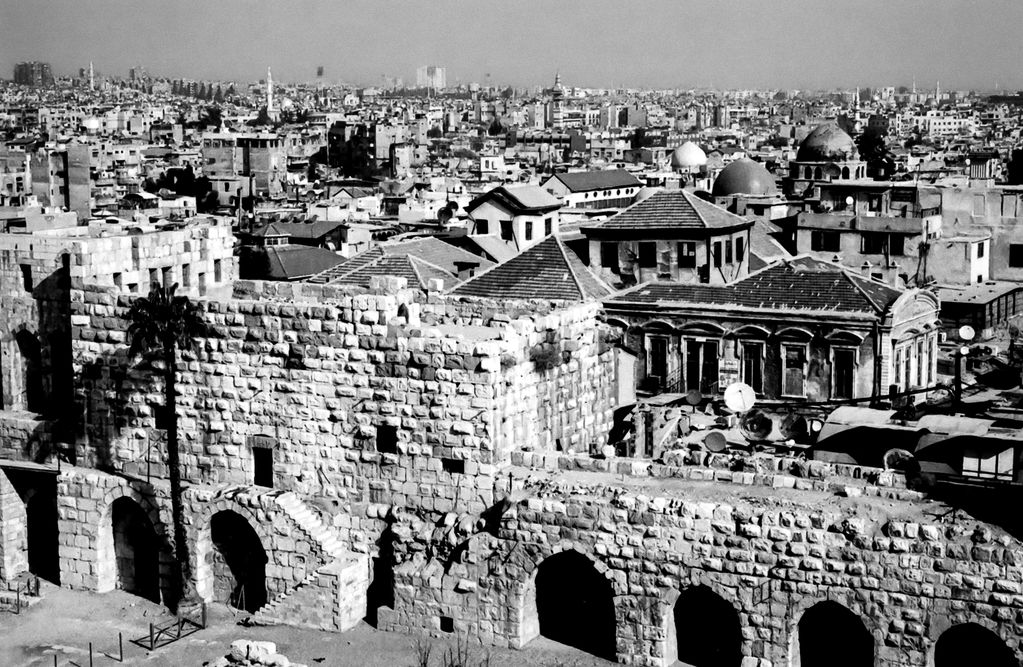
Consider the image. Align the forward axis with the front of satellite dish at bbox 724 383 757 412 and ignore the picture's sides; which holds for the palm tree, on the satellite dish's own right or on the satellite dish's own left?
on the satellite dish's own right

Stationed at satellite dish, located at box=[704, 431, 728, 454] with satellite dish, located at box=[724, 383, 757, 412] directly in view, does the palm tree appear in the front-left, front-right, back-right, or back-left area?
back-left

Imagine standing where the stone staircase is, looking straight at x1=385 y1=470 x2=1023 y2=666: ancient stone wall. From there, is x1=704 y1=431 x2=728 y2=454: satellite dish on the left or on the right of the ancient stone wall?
left

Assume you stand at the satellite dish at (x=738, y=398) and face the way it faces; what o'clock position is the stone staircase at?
The stone staircase is roughly at 2 o'clock from the satellite dish.

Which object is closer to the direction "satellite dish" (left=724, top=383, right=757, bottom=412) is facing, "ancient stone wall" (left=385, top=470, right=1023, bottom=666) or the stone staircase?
the ancient stone wall

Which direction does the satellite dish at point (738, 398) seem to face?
toward the camera

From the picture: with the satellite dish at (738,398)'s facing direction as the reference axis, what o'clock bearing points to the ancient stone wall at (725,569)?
The ancient stone wall is roughly at 12 o'clock from the satellite dish.

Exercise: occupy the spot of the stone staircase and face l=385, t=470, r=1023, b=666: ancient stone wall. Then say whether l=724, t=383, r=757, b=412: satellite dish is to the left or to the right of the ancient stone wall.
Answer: left

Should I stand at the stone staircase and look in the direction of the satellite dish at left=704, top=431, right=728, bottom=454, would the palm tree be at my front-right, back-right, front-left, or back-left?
back-left

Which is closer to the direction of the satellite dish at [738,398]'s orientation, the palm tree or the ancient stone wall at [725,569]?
the ancient stone wall

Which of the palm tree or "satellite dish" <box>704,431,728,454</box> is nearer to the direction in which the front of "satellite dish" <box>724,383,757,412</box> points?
the satellite dish

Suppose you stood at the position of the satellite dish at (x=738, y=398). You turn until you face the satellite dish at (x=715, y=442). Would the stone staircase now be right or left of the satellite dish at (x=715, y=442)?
right

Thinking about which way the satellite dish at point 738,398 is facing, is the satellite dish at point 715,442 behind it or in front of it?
in front
